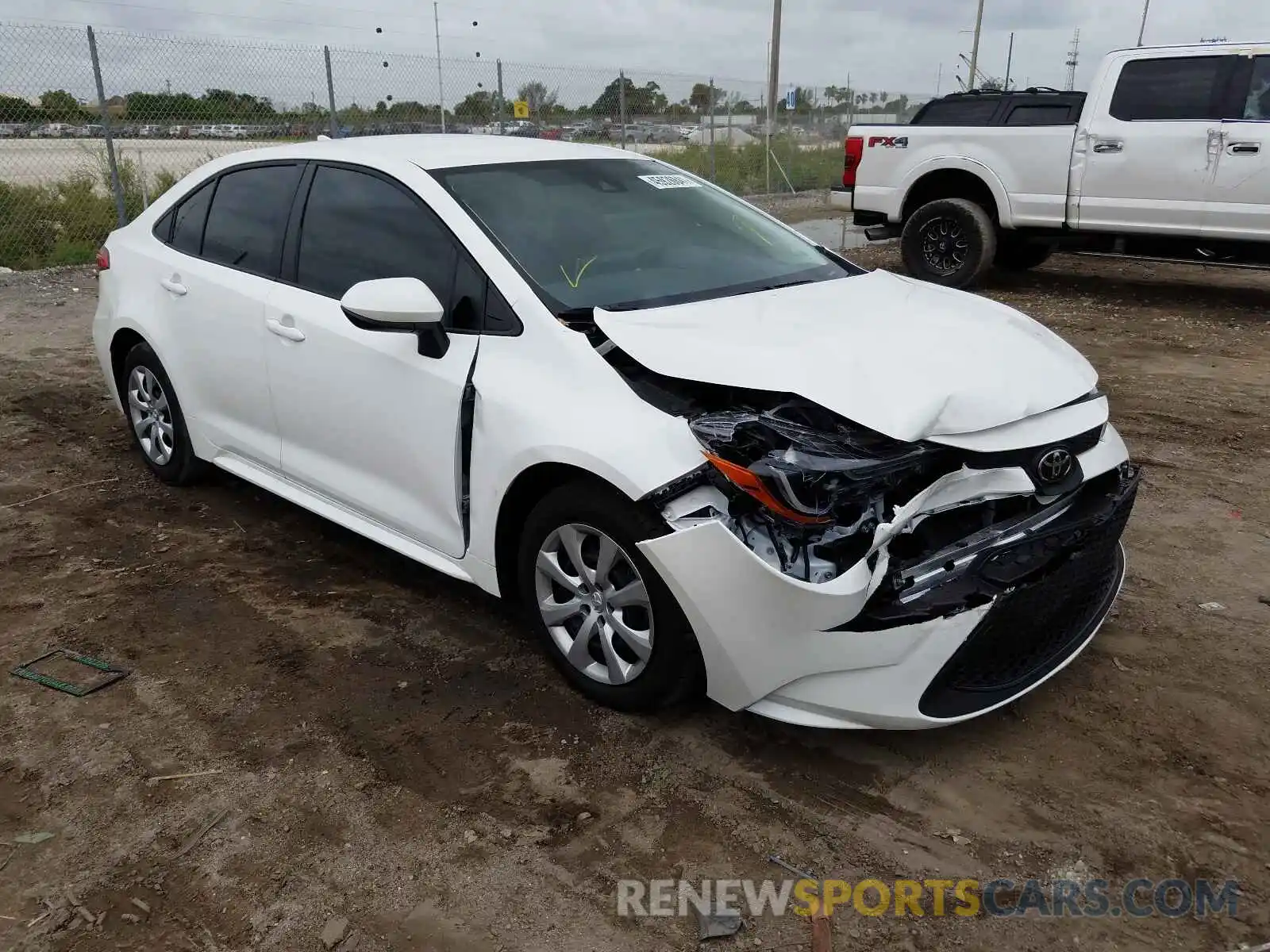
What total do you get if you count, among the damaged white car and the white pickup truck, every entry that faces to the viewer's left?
0

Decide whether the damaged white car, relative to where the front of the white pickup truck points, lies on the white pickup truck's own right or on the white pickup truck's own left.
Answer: on the white pickup truck's own right

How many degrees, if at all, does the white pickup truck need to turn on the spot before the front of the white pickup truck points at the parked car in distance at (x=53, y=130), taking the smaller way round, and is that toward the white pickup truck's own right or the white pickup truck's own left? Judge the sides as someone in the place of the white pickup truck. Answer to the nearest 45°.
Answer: approximately 180°

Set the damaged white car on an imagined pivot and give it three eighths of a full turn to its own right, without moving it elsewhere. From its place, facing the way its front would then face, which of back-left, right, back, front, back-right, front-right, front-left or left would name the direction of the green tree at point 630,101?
right

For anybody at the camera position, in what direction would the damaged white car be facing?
facing the viewer and to the right of the viewer

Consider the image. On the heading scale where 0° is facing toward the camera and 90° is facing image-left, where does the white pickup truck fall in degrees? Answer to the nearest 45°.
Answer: approximately 270°

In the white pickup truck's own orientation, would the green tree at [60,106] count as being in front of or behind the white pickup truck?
behind

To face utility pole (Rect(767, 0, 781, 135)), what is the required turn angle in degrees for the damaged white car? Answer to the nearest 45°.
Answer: approximately 135° to its left
